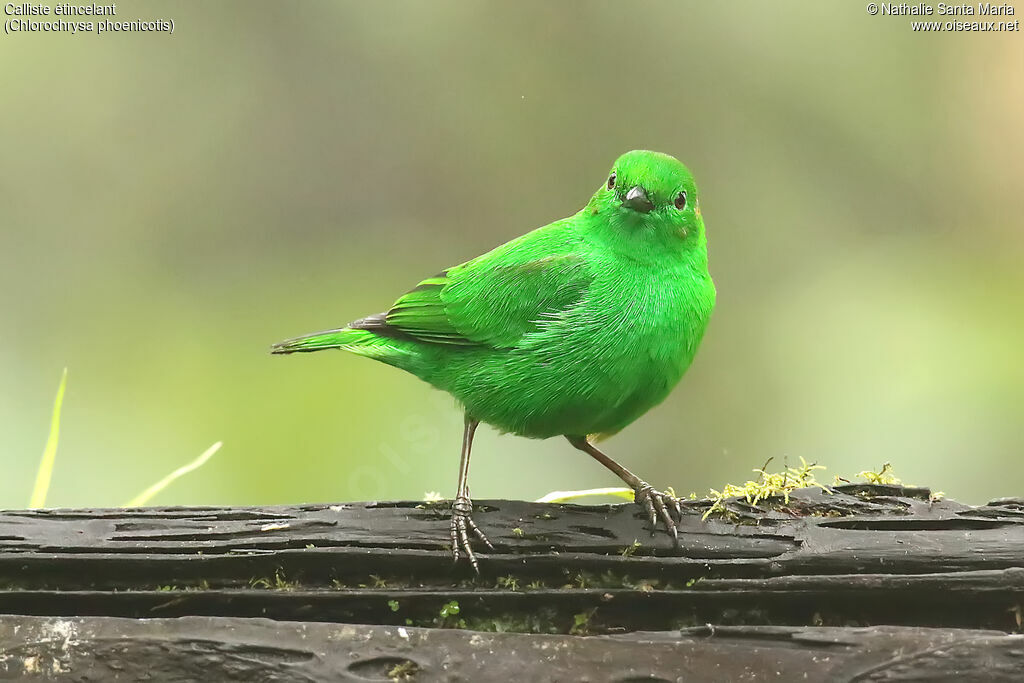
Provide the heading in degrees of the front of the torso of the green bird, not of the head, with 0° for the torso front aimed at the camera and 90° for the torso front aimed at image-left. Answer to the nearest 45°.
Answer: approximately 315°
